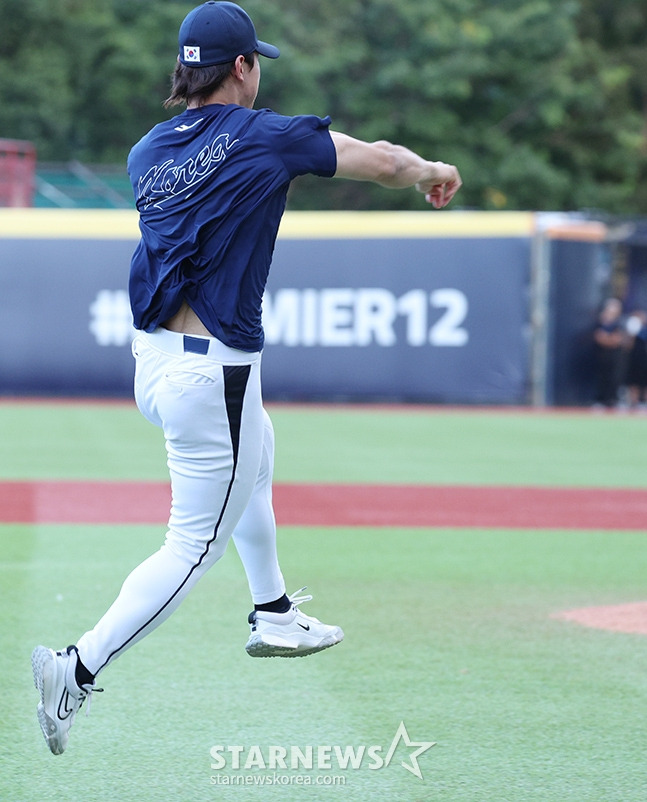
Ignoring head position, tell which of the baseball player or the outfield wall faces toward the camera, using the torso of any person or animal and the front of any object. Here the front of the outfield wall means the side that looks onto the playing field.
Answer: the outfield wall

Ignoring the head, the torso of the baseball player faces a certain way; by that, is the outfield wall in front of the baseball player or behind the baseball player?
in front

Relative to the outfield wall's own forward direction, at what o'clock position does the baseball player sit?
The baseball player is roughly at 12 o'clock from the outfield wall.

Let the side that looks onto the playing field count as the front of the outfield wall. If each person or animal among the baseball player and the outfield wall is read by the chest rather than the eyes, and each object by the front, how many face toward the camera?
1

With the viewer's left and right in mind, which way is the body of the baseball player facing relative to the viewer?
facing away from the viewer and to the right of the viewer

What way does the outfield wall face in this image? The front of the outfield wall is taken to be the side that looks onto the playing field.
toward the camera
